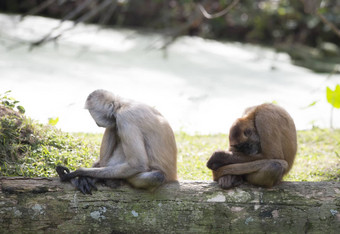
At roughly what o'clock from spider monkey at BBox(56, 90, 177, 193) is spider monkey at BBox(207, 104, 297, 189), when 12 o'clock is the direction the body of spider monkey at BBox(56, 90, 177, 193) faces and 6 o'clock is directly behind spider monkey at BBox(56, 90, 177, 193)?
spider monkey at BBox(207, 104, 297, 189) is roughly at 6 o'clock from spider monkey at BBox(56, 90, 177, 193).

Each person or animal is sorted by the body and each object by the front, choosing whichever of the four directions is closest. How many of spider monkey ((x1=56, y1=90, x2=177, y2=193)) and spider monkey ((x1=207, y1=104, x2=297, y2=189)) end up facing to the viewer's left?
2

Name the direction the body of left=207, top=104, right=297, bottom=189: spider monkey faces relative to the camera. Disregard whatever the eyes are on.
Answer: to the viewer's left

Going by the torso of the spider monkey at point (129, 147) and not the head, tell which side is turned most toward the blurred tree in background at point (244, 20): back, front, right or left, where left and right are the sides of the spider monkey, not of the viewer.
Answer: right

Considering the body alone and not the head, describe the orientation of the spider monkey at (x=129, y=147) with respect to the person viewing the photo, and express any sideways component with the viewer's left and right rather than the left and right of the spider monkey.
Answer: facing to the left of the viewer

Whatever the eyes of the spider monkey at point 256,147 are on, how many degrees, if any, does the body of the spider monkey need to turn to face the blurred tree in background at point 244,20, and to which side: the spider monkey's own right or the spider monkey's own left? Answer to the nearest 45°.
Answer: approximately 90° to the spider monkey's own right
